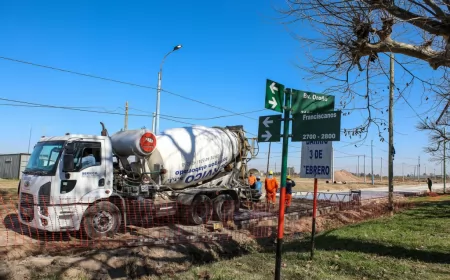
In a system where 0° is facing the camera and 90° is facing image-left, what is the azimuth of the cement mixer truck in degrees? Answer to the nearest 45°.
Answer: approximately 45°

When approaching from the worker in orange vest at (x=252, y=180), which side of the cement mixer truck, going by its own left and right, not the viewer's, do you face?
back

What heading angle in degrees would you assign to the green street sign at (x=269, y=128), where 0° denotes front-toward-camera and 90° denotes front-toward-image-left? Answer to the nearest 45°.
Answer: approximately 0°
